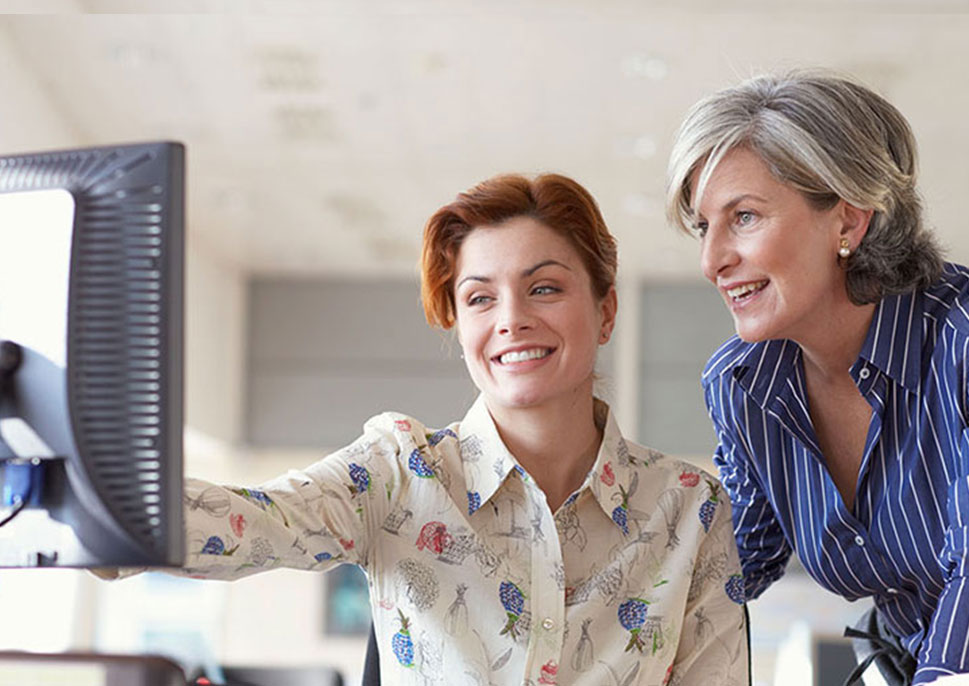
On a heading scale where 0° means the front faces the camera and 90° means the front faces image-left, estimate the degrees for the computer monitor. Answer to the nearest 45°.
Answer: approximately 225°

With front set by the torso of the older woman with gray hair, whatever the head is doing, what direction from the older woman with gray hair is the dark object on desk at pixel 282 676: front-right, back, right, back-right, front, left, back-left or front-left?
right

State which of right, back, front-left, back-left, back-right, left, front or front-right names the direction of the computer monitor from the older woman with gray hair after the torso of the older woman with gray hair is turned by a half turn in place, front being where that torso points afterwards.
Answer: back

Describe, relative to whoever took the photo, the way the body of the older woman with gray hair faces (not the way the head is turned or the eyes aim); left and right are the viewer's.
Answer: facing the viewer and to the left of the viewer
